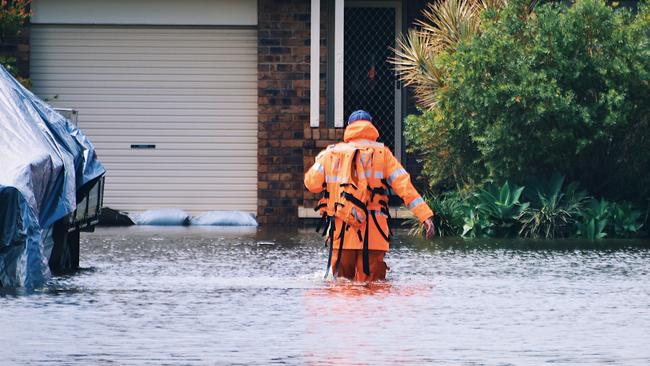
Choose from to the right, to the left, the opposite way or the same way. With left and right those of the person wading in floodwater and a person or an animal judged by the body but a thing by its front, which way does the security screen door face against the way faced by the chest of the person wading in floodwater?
the opposite way

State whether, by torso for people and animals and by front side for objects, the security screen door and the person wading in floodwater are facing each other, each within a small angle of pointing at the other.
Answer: yes

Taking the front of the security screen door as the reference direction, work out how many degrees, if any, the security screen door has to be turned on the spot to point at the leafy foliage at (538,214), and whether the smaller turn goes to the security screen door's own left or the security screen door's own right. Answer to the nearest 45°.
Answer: approximately 45° to the security screen door's own left

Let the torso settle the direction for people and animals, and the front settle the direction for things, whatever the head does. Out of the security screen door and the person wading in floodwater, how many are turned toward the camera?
1

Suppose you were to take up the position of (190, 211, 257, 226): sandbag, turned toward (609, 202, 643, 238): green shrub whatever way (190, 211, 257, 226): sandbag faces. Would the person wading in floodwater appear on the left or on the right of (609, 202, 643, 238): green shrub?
right

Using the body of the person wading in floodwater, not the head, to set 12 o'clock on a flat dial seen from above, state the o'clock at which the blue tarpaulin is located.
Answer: The blue tarpaulin is roughly at 9 o'clock from the person wading in floodwater.

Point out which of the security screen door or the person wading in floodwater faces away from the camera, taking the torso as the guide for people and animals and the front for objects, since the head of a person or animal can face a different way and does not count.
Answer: the person wading in floodwater

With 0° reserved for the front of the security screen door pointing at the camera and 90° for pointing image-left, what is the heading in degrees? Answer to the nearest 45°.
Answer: approximately 0°

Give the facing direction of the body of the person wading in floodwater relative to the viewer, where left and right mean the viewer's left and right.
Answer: facing away from the viewer
